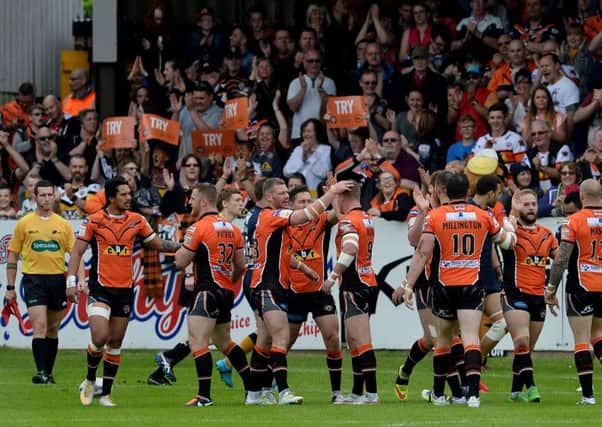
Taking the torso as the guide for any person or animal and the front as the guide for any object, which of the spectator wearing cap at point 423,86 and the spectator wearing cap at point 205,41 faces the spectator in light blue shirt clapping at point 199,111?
the spectator wearing cap at point 205,41

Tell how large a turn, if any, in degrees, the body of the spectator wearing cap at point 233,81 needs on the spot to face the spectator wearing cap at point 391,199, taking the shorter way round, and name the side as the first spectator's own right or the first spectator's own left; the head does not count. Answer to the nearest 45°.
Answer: approximately 45° to the first spectator's own left

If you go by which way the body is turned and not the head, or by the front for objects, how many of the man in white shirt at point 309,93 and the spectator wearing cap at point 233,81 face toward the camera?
2

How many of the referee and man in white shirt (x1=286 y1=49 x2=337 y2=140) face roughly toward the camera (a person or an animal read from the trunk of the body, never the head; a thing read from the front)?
2

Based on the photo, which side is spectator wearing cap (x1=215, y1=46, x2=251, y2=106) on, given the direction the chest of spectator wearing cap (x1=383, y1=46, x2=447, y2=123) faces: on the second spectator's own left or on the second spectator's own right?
on the second spectator's own right

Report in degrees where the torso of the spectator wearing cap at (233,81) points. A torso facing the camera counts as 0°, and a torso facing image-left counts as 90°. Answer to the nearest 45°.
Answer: approximately 0°

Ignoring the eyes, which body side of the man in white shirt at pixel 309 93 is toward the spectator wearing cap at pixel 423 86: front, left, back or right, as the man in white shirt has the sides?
left

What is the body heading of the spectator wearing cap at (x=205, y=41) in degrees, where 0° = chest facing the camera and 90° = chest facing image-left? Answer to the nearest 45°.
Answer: approximately 0°
